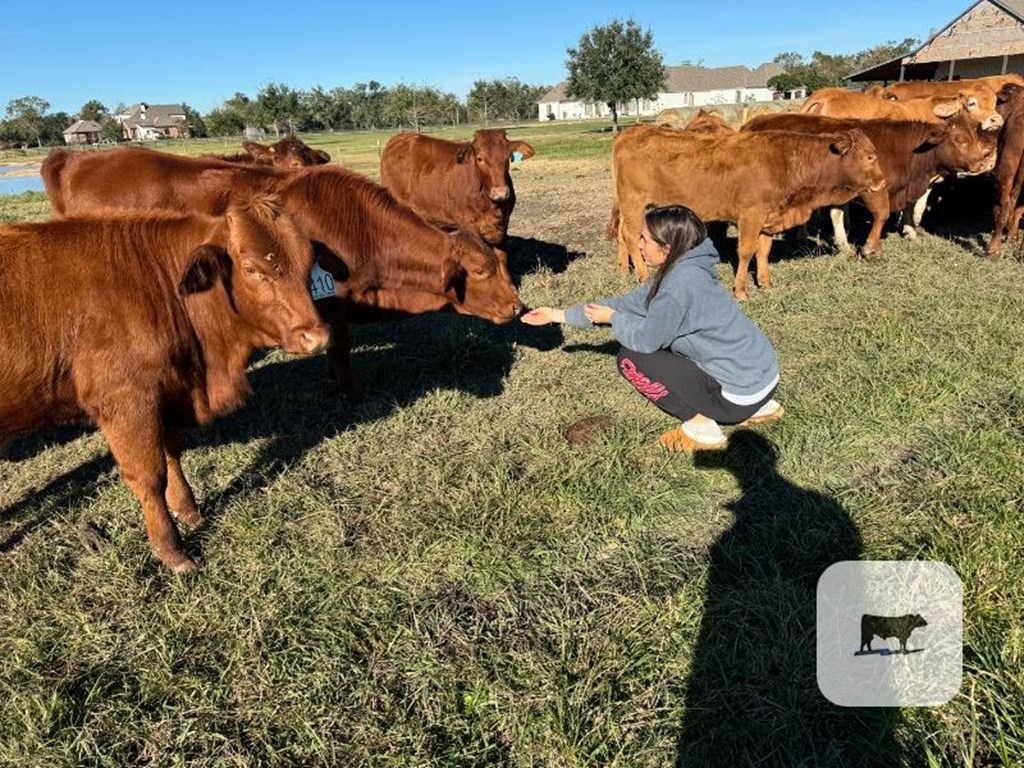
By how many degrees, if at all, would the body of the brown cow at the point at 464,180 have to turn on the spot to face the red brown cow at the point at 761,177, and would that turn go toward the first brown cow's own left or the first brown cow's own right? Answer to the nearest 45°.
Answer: approximately 45° to the first brown cow's own left

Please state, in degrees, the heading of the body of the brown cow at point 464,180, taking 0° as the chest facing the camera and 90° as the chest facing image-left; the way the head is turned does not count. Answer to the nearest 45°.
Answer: approximately 315°

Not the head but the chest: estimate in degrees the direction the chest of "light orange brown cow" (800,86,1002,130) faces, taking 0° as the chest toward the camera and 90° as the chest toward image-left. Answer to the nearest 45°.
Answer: approximately 270°

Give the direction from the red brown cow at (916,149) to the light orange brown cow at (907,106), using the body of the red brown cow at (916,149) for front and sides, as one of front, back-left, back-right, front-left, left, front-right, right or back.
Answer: left

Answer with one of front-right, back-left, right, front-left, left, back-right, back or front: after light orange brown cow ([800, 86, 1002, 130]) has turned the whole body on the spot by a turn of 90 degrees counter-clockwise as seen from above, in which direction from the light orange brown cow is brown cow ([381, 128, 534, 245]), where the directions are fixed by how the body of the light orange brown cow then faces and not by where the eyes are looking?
back-left

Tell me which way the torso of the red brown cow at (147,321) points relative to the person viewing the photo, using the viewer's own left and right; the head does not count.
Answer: facing to the right of the viewer

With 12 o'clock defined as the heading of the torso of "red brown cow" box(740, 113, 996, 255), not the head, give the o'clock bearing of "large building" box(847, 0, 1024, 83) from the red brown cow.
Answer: The large building is roughly at 9 o'clock from the red brown cow.

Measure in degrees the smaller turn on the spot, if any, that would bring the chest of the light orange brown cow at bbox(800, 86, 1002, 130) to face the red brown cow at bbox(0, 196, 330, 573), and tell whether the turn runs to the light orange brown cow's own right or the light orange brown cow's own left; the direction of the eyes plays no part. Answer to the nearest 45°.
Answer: approximately 90° to the light orange brown cow's own right

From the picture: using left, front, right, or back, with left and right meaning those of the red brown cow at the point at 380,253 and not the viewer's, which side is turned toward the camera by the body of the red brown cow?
right

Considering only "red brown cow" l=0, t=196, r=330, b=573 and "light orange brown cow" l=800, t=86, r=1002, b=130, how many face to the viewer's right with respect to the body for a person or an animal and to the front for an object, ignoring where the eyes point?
2

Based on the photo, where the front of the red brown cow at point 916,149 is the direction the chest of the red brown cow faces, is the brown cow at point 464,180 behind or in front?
behind

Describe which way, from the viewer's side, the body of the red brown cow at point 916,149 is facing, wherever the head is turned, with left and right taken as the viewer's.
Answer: facing to the right of the viewer

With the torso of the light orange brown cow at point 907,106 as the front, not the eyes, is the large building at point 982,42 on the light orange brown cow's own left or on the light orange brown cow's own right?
on the light orange brown cow's own left

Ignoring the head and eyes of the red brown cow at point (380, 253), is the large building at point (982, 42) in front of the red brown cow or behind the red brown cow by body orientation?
in front
